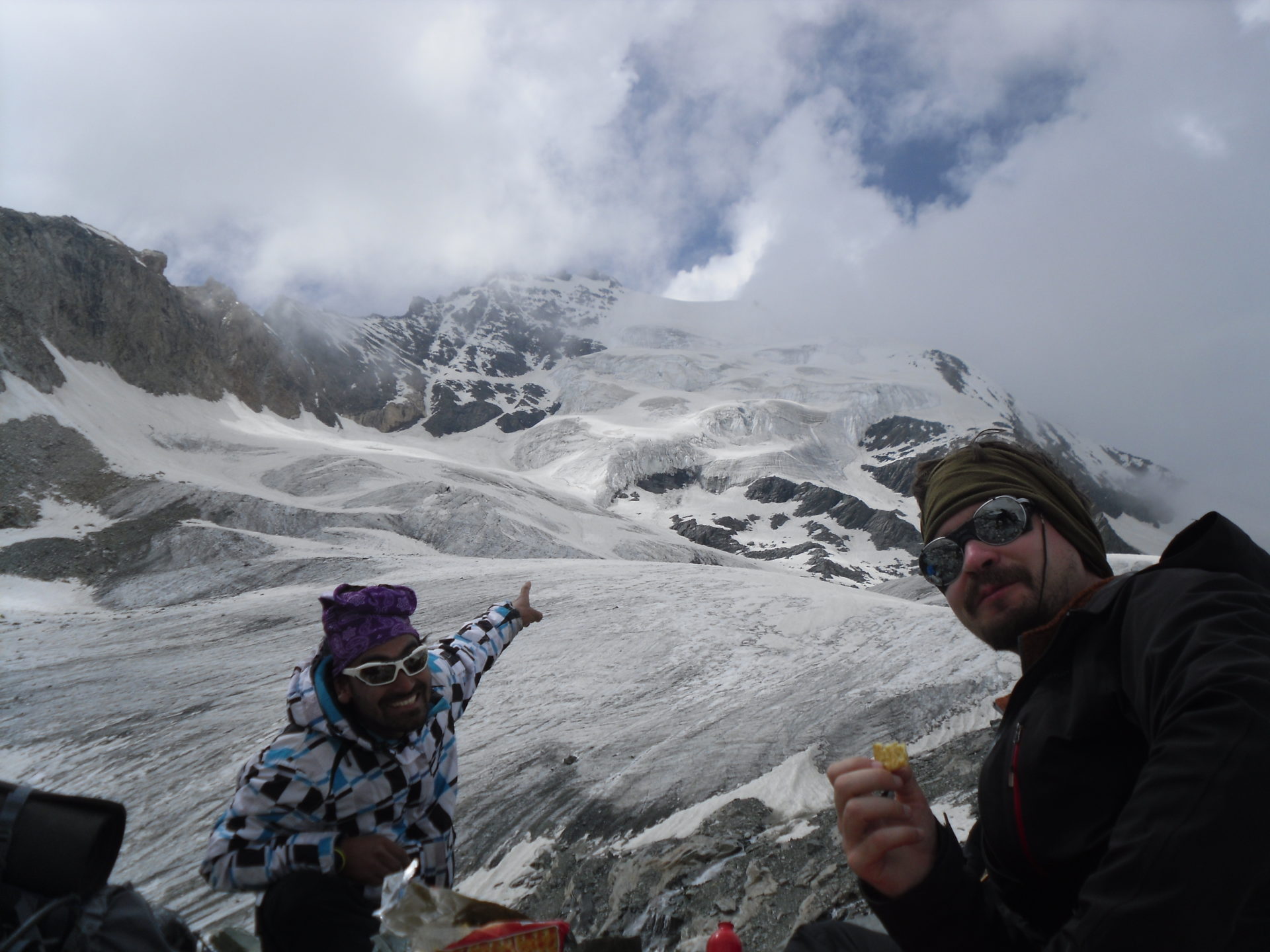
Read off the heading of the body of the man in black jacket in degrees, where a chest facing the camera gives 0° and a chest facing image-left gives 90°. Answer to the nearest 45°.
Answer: approximately 45°

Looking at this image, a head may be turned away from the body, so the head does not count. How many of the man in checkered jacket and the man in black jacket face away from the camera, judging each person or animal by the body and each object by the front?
0

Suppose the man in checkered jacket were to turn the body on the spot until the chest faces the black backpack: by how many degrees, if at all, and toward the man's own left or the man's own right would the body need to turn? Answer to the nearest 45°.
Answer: approximately 90° to the man's own right

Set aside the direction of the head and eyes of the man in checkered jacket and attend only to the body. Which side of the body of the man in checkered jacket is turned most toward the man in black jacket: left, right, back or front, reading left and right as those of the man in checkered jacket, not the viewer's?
front
